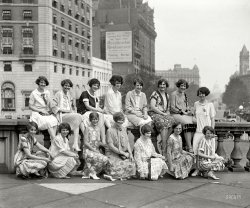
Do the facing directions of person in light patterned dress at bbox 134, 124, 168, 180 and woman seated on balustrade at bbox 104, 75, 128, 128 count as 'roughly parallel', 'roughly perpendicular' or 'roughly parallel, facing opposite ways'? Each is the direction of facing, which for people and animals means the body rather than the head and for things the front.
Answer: roughly parallel

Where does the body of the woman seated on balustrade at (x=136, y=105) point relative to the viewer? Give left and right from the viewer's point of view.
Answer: facing the viewer and to the right of the viewer

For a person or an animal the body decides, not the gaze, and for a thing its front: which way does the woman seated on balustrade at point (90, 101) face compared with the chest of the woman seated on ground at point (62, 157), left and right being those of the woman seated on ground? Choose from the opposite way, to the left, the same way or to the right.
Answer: the same way

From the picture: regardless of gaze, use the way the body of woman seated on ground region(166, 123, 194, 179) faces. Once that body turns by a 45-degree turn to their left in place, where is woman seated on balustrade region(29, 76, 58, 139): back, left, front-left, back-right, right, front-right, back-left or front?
back

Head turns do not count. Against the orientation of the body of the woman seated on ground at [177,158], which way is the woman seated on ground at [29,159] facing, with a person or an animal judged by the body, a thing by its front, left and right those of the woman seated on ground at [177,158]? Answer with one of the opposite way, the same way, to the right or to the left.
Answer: the same way

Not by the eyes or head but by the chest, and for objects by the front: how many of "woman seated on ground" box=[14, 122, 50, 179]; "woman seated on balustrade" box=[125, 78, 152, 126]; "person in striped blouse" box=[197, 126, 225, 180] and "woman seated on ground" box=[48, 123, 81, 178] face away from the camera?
0

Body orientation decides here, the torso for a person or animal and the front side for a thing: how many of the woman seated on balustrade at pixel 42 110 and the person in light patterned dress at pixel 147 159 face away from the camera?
0

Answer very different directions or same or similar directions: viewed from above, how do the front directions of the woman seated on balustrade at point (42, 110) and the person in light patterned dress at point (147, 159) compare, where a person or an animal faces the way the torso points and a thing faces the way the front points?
same or similar directions

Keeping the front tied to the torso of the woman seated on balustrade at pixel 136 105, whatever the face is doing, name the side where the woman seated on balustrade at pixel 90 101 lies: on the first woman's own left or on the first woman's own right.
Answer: on the first woman's own right

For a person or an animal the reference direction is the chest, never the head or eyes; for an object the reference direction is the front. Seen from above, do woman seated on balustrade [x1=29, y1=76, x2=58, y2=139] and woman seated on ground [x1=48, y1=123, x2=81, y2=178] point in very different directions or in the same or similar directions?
same or similar directions

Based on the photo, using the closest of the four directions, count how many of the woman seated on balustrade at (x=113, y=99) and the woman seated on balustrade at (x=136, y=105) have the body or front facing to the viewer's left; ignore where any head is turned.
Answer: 0

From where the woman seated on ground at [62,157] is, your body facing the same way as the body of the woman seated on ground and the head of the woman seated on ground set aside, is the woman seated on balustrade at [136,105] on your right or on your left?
on your left

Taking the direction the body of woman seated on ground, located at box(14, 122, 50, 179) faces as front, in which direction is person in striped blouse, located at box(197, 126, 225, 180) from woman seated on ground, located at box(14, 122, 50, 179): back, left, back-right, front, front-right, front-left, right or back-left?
front-left

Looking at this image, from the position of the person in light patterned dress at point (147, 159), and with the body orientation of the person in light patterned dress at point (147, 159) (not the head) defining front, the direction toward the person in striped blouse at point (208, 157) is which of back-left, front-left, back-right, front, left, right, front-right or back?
front-left

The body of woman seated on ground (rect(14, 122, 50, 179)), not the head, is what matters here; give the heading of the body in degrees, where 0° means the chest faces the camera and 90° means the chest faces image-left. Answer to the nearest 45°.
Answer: approximately 315°
